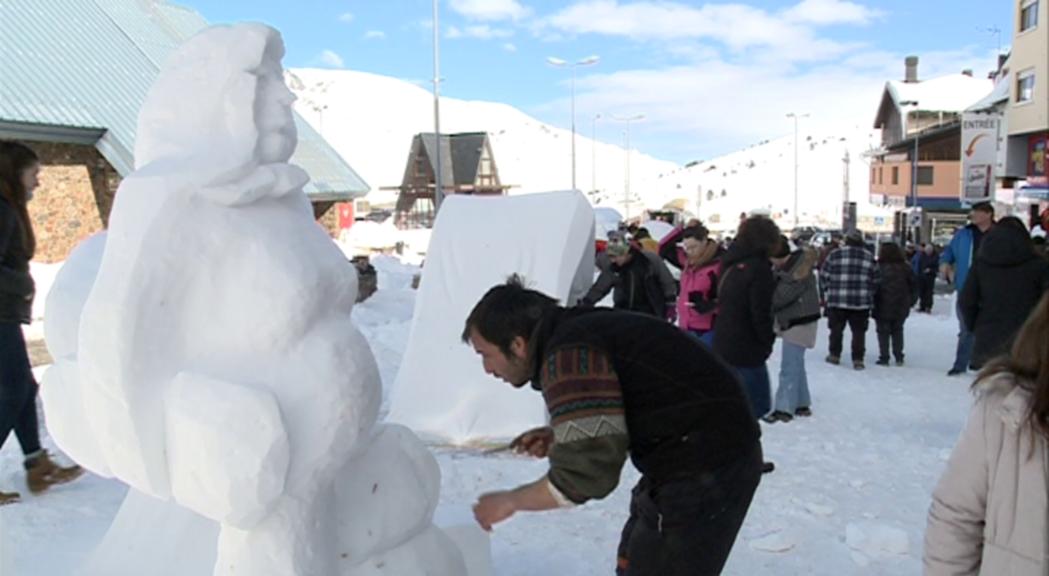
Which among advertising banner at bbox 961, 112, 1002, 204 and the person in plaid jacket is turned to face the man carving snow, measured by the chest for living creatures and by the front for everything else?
the advertising banner

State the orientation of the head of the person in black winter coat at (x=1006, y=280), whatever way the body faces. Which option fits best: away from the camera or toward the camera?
away from the camera

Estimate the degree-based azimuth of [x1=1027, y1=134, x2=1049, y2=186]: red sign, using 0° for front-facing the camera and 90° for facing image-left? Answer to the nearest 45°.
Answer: approximately 0°

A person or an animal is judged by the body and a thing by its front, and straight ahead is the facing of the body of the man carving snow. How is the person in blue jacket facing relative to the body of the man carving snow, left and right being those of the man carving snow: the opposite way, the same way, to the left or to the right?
to the left

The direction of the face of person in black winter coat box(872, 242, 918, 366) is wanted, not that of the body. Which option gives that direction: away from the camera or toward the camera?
away from the camera

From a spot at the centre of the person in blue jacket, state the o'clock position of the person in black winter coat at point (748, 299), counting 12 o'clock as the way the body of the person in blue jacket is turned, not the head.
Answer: The person in black winter coat is roughly at 11 o'clock from the person in blue jacket.

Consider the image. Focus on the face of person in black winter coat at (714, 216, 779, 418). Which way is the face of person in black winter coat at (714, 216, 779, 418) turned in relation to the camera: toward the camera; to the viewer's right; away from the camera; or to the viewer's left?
away from the camera

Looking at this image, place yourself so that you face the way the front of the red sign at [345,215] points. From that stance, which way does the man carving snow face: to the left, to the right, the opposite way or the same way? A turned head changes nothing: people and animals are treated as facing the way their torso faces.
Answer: to the right

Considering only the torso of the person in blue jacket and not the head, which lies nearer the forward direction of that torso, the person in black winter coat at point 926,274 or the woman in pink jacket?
the woman in pink jacket

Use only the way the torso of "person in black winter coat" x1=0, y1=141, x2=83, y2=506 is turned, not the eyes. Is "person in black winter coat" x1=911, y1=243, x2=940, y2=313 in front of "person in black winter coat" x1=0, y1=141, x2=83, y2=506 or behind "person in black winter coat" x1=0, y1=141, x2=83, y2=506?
in front

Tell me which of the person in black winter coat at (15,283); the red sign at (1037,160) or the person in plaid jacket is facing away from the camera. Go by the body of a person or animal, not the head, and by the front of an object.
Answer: the person in plaid jacket

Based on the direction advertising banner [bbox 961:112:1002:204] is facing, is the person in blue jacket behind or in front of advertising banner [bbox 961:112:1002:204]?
in front

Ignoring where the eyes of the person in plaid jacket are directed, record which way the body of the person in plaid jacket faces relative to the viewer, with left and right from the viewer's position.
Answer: facing away from the viewer

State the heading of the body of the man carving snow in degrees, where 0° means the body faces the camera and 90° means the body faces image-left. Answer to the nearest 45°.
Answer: approximately 90°

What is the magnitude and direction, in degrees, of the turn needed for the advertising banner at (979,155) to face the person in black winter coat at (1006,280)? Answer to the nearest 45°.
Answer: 0° — it already faces them

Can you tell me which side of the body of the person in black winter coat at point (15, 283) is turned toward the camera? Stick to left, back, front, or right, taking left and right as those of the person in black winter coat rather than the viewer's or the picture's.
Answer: right
